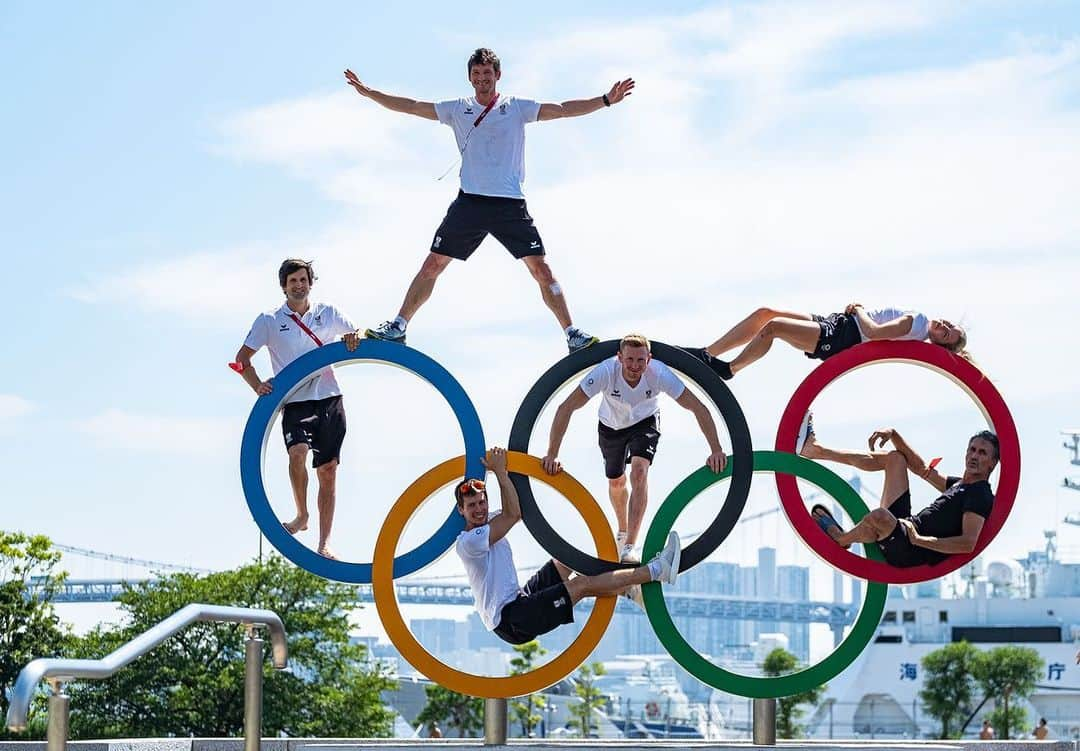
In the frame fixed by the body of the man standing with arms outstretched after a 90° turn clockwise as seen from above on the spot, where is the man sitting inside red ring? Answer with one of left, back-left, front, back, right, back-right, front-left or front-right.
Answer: back

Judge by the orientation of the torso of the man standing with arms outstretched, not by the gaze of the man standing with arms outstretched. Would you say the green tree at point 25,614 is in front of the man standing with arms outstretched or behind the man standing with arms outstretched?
behind

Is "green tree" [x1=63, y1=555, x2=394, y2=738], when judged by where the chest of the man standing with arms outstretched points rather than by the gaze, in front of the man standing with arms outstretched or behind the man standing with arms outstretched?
behind

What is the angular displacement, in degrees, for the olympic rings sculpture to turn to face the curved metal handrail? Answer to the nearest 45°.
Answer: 0° — it already faces it

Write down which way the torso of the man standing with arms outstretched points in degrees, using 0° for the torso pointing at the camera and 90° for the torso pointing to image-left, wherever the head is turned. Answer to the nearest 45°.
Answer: approximately 0°
